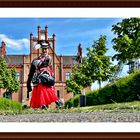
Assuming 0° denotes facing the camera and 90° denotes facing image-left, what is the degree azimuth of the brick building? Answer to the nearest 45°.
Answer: approximately 0°

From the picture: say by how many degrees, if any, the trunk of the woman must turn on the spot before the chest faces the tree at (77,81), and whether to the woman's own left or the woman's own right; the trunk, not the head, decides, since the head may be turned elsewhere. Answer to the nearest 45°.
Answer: approximately 135° to the woman's own left

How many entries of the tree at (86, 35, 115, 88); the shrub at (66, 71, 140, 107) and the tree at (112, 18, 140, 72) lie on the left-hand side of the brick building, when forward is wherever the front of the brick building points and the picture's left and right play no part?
3

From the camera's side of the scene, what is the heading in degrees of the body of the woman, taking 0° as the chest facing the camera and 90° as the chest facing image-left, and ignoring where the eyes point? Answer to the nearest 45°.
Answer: approximately 315°
